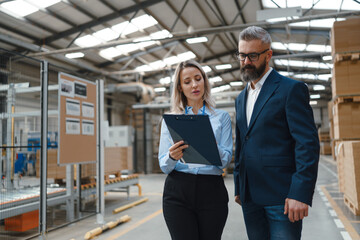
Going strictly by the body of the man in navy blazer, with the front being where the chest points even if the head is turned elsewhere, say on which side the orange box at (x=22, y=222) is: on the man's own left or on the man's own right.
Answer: on the man's own right

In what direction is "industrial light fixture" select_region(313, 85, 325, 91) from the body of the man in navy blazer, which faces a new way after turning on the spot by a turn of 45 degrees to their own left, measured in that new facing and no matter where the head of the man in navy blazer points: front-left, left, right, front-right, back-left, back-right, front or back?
back

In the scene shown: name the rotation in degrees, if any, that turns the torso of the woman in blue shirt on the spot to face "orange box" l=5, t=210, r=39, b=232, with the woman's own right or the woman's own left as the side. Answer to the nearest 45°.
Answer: approximately 135° to the woman's own right

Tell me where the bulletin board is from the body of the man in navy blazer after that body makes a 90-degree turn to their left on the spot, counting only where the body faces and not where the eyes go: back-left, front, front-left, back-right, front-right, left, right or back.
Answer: back

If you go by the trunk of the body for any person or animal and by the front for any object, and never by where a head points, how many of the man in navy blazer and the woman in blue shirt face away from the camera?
0

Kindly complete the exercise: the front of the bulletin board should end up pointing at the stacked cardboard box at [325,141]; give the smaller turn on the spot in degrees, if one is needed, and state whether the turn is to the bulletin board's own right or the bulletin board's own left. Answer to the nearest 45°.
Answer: approximately 90° to the bulletin board's own left

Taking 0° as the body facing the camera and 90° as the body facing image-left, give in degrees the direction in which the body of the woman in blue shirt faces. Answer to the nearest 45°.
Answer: approximately 0°

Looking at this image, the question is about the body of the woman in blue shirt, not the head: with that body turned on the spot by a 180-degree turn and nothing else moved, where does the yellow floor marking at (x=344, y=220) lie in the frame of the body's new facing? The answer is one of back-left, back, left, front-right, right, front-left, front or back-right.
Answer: front-right

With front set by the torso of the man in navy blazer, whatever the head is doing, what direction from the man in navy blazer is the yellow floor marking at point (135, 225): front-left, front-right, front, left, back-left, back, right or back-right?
right

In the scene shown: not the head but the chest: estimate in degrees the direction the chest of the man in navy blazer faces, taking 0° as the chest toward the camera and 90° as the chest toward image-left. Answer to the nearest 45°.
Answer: approximately 45°

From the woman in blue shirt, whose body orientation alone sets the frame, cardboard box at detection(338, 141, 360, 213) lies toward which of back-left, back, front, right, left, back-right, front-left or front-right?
back-left
